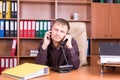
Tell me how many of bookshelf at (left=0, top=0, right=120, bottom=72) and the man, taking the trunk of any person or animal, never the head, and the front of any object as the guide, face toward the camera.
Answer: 2

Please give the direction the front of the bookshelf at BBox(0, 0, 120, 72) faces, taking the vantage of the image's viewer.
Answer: facing the viewer

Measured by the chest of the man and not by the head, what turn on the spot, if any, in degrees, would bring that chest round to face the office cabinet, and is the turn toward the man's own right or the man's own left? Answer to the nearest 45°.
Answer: approximately 135° to the man's own left

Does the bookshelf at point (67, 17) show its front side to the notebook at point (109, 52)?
yes

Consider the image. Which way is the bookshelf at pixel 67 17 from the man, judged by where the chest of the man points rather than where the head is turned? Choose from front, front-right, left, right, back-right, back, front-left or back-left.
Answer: back

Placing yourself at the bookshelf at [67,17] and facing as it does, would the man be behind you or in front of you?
in front

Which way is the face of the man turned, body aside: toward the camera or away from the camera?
toward the camera

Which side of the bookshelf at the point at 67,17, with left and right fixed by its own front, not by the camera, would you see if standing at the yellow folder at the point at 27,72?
front

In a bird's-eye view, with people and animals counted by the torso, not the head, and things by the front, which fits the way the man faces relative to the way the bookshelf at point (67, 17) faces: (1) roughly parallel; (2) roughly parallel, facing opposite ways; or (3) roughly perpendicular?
roughly parallel

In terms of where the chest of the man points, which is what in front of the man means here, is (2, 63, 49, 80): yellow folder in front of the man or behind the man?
in front

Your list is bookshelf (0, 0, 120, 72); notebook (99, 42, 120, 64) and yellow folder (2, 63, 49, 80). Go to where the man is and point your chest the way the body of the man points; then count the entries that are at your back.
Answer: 1

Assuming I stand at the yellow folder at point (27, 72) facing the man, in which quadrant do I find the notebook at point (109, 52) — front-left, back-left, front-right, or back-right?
front-right

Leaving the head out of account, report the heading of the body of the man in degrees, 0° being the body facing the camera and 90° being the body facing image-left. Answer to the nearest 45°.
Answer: approximately 0°
